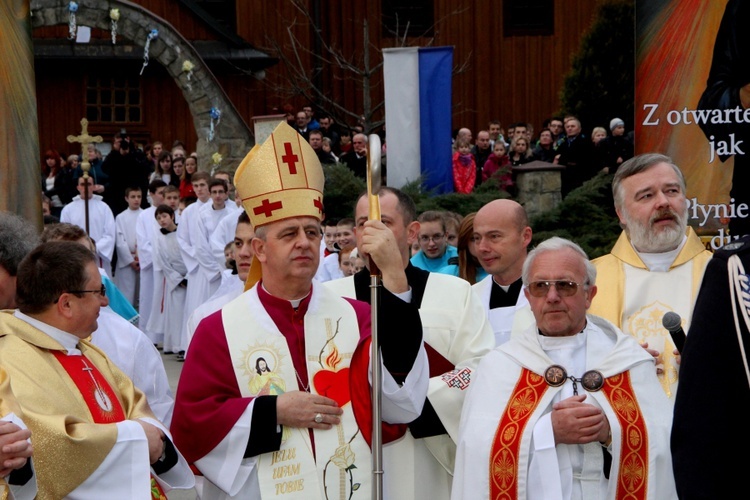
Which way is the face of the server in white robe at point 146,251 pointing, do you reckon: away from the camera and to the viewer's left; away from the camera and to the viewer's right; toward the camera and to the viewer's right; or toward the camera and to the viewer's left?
toward the camera and to the viewer's right

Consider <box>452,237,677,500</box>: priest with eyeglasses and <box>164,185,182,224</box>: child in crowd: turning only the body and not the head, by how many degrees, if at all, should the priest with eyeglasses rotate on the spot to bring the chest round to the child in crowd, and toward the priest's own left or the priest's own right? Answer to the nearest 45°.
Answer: approximately 135° to the priest's own right

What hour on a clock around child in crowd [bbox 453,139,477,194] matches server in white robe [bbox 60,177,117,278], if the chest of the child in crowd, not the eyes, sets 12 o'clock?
The server in white robe is roughly at 3 o'clock from the child in crowd.

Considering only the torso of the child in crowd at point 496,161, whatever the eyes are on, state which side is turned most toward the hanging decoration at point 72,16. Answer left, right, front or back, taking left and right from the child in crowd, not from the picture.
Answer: right

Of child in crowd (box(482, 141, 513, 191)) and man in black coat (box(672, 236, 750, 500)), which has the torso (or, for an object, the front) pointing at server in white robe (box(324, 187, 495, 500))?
the child in crowd

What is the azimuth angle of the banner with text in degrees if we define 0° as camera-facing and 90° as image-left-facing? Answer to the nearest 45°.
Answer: approximately 0°
